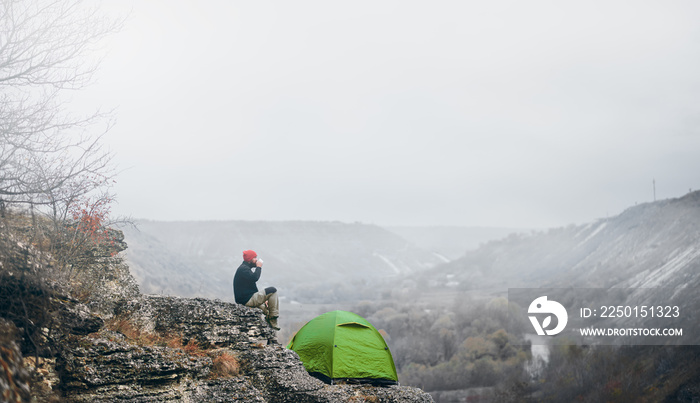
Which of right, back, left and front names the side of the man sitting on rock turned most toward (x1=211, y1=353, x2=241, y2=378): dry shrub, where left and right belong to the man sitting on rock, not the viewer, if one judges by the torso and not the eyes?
right

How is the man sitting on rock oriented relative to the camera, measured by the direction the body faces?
to the viewer's right
